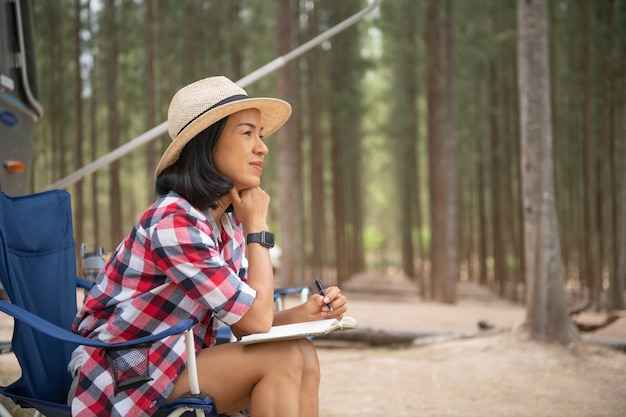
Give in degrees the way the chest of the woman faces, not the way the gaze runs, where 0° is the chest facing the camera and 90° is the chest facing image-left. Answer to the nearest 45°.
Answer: approximately 270°
